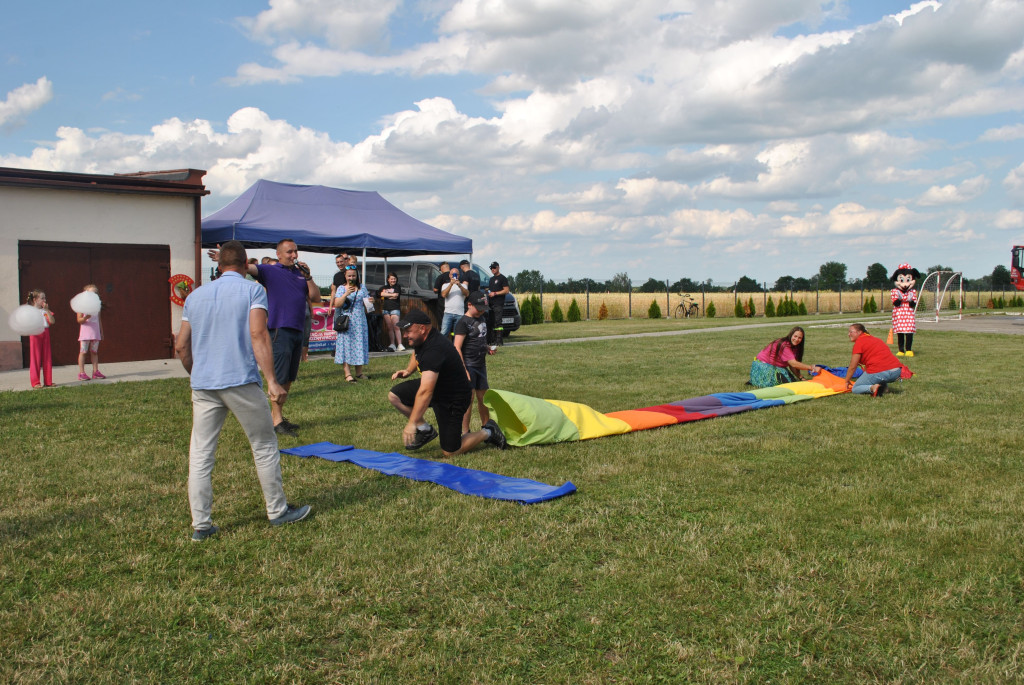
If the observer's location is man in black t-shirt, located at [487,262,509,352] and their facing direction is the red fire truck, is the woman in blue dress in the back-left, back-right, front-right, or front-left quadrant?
back-right

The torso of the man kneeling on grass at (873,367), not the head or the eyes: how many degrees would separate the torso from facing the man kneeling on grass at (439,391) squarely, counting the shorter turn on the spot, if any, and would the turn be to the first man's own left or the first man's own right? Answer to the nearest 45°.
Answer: approximately 45° to the first man's own left

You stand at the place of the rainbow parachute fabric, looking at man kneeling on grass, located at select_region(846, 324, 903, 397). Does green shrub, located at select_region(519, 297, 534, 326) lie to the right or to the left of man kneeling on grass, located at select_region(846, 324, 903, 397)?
left

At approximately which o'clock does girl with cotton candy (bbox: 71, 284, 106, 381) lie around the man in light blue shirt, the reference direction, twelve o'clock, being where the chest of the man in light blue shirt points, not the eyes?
The girl with cotton candy is roughly at 10 o'clock from the man in light blue shirt.

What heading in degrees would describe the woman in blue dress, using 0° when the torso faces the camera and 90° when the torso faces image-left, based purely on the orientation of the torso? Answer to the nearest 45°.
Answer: approximately 0°

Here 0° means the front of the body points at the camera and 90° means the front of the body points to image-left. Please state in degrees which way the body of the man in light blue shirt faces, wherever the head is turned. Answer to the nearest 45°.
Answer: approximately 225°

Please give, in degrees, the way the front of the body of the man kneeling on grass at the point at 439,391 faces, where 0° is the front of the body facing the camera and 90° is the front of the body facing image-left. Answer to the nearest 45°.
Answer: approximately 90°

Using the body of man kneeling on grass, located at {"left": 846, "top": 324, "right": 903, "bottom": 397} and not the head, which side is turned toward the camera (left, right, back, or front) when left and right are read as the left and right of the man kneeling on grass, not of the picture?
left

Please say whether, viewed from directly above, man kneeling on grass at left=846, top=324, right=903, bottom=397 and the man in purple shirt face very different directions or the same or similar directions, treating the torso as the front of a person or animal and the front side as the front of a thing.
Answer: very different directions
